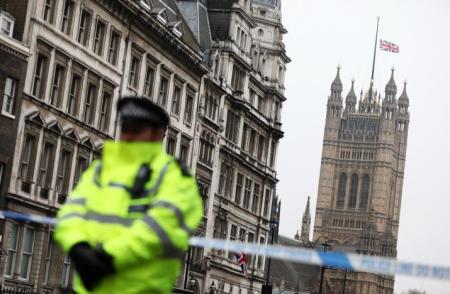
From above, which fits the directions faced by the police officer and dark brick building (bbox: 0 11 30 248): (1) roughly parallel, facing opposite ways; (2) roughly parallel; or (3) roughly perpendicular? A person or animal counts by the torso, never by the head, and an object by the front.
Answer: roughly perpendicular

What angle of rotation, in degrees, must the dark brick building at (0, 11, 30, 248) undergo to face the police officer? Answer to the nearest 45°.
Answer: approximately 45° to its right

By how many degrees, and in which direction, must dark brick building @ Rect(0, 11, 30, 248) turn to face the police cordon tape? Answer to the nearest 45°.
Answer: approximately 45° to its right
